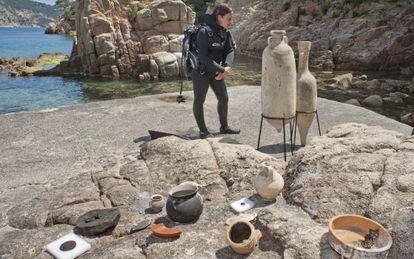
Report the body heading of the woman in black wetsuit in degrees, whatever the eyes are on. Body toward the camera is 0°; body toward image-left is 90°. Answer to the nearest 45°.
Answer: approximately 315°

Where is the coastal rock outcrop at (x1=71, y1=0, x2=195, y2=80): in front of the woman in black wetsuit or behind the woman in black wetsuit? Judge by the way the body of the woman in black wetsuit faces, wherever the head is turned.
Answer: behind

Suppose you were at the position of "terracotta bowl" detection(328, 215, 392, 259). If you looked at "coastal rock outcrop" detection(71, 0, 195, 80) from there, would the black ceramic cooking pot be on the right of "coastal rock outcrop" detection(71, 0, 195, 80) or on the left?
left

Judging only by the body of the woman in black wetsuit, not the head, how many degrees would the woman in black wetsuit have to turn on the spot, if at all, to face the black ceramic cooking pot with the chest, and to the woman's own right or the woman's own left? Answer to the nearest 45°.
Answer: approximately 45° to the woman's own right

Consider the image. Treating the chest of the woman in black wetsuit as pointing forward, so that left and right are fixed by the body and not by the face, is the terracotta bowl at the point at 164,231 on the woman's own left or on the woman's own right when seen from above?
on the woman's own right

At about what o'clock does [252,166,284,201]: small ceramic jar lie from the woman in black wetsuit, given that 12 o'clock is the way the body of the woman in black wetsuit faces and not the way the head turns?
The small ceramic jar is roughly at 1 o'clock from the woman in black wetsuit.

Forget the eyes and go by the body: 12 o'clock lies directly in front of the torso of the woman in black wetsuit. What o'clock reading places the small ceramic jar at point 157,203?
The small ceramic jar is roughly at 2 o'clock from the woman in black wetsuit.

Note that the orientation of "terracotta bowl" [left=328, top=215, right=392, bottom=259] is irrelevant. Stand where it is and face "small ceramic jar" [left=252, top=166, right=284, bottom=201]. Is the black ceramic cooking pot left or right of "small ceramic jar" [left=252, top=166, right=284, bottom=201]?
left

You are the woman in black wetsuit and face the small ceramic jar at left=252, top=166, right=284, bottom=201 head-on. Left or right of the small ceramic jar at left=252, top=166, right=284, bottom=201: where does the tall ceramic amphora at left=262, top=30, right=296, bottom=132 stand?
left

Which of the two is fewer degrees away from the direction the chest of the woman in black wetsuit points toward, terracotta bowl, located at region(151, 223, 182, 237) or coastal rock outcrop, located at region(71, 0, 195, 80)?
the terracotta bowl

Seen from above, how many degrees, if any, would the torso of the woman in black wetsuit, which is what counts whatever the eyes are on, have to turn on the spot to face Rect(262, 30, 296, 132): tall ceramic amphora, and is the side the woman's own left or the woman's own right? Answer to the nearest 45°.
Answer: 0° — they already face it

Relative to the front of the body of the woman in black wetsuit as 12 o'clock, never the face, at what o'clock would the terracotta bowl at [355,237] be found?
The terracotta bowl is roughly at 1 o'clock from the woman in black wetsuit.
